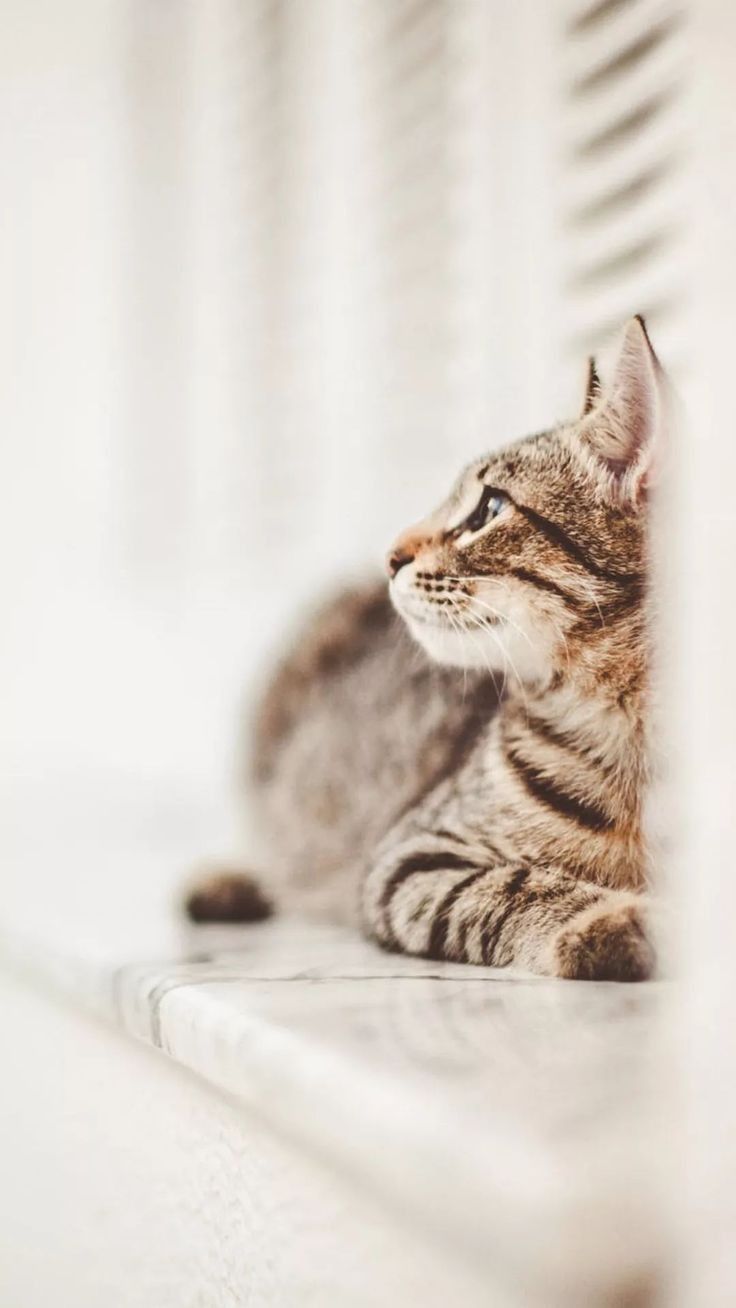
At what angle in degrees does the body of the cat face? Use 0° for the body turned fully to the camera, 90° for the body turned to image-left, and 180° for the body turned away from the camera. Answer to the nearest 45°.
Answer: approximately 315°
